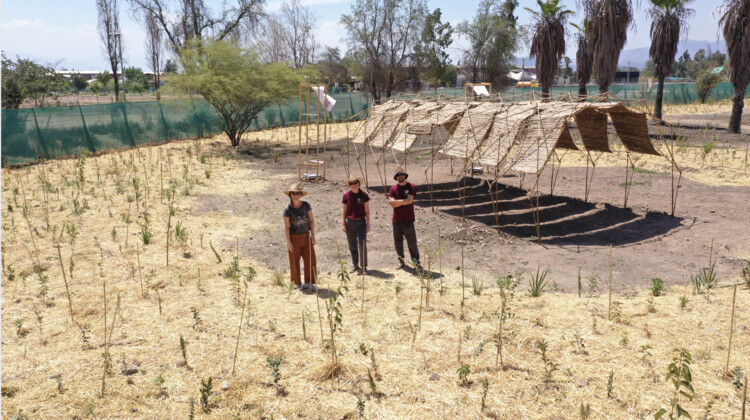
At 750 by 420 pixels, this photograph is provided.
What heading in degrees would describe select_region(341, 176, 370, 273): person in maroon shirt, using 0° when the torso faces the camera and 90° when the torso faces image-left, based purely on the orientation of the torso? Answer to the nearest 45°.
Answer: approximately 0°

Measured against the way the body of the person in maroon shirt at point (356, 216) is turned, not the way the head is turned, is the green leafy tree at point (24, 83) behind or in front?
behind

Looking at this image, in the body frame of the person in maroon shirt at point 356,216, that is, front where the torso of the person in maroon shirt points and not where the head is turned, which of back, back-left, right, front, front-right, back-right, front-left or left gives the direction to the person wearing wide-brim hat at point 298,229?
front-right

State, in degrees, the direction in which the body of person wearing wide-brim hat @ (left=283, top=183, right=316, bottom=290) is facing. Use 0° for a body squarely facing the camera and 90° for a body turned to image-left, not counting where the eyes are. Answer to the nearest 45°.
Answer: approximately 0°

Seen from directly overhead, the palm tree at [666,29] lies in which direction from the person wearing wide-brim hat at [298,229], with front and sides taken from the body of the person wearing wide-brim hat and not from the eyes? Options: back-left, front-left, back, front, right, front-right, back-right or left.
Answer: back-left

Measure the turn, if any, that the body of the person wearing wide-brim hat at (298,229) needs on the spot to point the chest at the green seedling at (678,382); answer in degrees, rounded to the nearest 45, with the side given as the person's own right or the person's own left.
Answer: approximately 45° to the person's own left

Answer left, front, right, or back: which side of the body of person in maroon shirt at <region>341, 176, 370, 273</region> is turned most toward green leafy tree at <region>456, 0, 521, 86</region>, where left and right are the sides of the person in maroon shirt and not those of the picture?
back

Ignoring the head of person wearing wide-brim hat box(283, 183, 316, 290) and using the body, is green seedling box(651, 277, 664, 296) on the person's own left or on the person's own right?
on the person's own left
